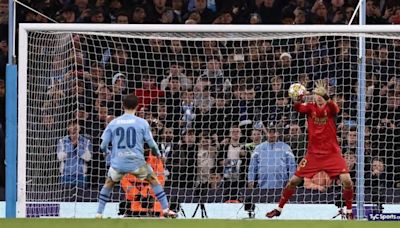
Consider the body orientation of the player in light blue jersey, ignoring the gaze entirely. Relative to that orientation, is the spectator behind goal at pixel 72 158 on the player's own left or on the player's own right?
on the player's own left

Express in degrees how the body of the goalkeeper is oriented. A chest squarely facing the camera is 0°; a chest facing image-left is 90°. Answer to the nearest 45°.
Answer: approximately 0°

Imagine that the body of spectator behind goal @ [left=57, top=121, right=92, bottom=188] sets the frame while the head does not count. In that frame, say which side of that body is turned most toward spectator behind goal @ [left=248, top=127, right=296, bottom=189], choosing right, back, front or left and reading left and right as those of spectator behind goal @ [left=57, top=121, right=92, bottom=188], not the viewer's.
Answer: left

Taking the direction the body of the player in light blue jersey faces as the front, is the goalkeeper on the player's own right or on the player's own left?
on the player's own right

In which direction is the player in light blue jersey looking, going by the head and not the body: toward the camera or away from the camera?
away from the camera

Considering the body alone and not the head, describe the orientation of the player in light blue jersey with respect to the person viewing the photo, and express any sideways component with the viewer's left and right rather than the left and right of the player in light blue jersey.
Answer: facing away from the viewer
